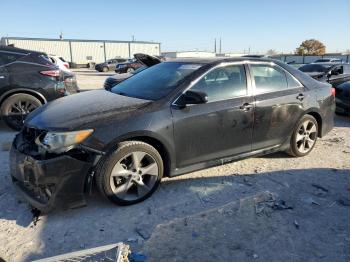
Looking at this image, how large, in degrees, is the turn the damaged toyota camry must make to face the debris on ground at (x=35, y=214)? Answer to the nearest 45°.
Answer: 0° — it already faces it

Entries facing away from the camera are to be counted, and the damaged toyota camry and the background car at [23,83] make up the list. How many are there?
0

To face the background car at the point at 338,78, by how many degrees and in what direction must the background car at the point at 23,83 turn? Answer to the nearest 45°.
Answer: approximately 180°

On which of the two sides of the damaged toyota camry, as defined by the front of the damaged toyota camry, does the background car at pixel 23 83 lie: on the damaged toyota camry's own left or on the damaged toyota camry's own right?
on the damaged toyota camry's own right

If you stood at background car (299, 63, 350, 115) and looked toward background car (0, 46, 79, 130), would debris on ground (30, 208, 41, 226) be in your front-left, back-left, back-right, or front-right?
front-left

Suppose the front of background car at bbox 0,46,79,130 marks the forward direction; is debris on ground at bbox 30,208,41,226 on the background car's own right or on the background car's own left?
on the background car's own left

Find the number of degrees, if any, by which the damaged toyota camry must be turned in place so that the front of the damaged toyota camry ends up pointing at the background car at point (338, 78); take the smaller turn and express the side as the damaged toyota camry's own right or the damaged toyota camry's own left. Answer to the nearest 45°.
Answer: approximately 180°

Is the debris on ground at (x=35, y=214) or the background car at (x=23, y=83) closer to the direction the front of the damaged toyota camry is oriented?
the debris on ground

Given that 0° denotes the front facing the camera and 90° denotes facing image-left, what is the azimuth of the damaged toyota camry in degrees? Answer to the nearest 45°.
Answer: approximately 45°
